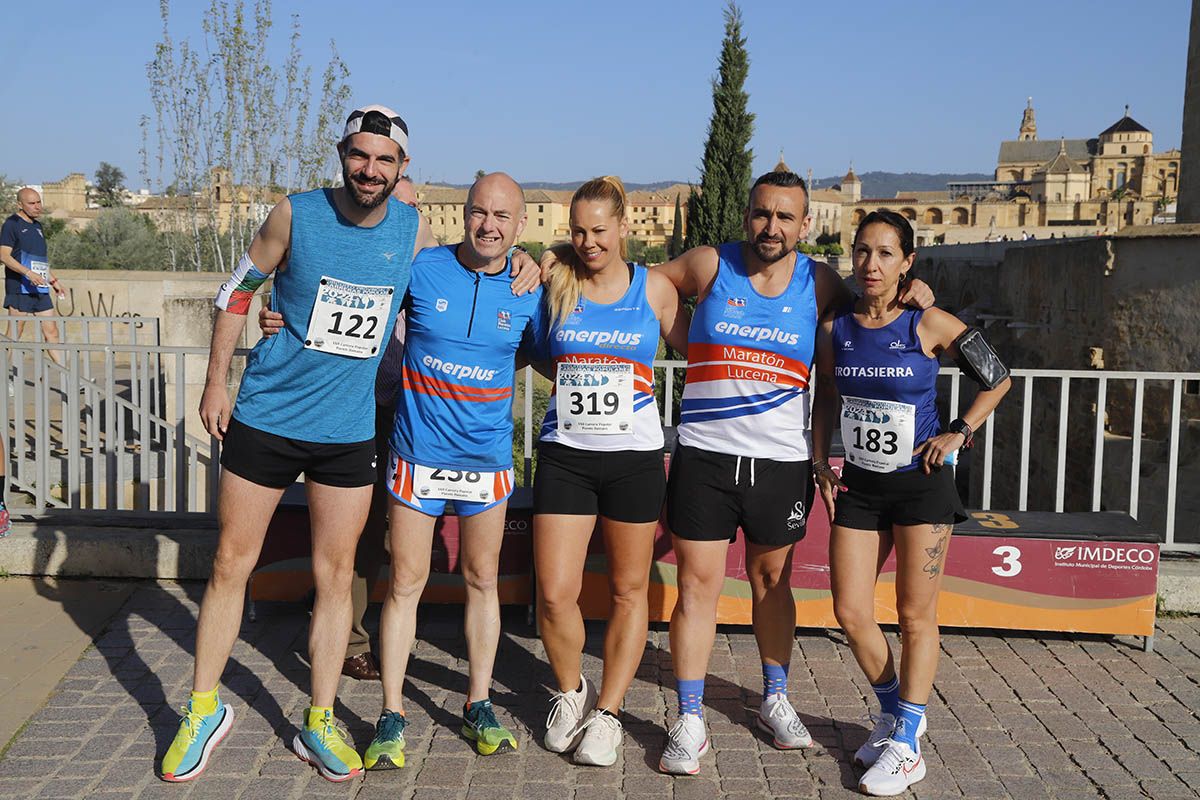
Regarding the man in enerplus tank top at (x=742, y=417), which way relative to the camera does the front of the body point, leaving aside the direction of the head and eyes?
toward the camera

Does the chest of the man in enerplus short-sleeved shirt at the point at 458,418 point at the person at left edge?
no

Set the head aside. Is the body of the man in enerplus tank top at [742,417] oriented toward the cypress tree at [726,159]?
no

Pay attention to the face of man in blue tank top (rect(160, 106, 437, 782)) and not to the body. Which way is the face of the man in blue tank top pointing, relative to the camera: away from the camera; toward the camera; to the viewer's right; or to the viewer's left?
toward the camera

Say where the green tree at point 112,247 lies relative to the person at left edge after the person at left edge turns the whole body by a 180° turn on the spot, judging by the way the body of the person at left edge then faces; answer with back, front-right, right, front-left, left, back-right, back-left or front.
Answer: front-right

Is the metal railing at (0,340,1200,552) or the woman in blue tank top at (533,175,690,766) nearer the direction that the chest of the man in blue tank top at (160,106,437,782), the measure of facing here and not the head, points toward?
the woman in blue tank top

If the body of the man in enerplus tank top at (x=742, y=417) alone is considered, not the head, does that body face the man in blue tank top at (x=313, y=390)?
no

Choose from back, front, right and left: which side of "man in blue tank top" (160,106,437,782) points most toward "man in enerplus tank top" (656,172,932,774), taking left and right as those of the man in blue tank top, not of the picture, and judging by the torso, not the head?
left

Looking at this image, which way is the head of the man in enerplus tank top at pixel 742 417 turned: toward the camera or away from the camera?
toward the camera

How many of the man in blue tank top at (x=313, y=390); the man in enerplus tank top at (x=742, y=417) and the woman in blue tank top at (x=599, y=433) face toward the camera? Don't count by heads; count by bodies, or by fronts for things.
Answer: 3

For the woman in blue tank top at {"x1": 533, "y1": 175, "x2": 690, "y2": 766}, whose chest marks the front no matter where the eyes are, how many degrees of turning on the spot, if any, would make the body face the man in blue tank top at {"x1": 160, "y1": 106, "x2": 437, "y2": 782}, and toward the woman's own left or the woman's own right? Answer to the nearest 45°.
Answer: approximately 90° to the woman's own right

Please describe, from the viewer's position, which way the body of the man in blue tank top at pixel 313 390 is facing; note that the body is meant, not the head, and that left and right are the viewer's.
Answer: facing the viewer

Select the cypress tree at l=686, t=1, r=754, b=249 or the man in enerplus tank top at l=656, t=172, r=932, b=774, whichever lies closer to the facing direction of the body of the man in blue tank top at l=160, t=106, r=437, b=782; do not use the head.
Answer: the man in enerplus tank top

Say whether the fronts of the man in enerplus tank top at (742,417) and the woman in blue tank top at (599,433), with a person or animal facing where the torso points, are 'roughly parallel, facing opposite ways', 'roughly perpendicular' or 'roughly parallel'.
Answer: roughly parallel

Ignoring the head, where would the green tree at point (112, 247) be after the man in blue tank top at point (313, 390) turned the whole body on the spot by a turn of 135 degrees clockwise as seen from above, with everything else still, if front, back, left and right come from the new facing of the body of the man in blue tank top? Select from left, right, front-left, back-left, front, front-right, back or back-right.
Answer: front-right
